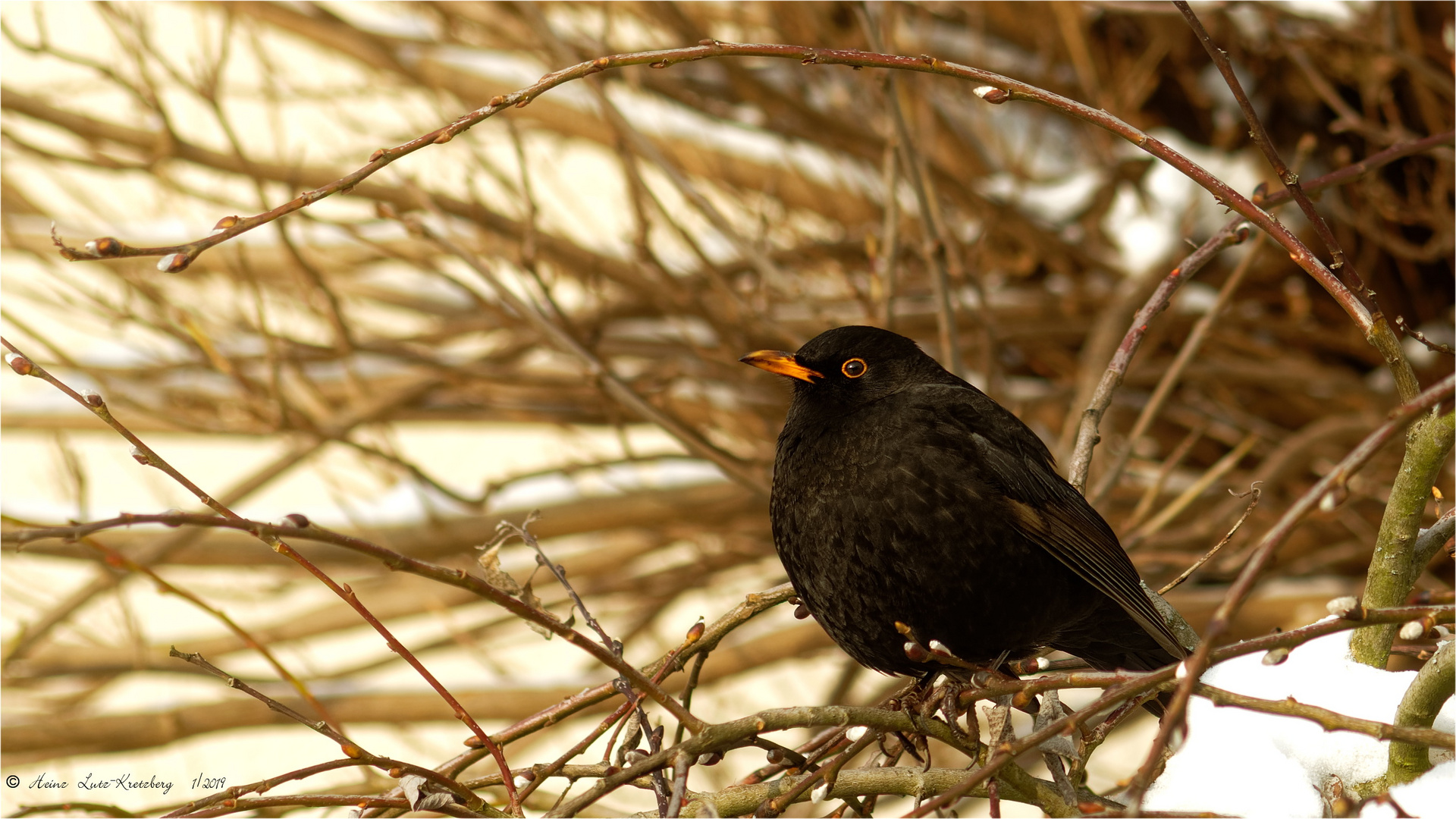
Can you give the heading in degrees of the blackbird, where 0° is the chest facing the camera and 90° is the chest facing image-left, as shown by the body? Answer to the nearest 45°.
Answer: approximately 90°
